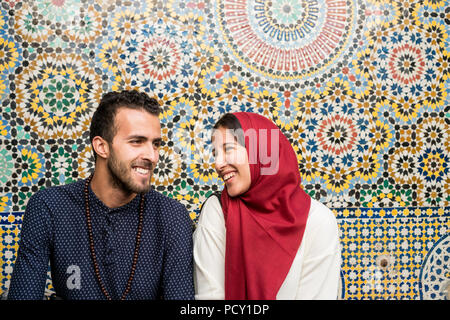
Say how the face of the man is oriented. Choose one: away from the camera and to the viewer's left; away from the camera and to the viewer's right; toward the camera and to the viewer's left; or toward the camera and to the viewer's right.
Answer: toward the camera and to the viewer's right

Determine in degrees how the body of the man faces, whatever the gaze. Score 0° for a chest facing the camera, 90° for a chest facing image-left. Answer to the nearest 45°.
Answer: approximately 0°
